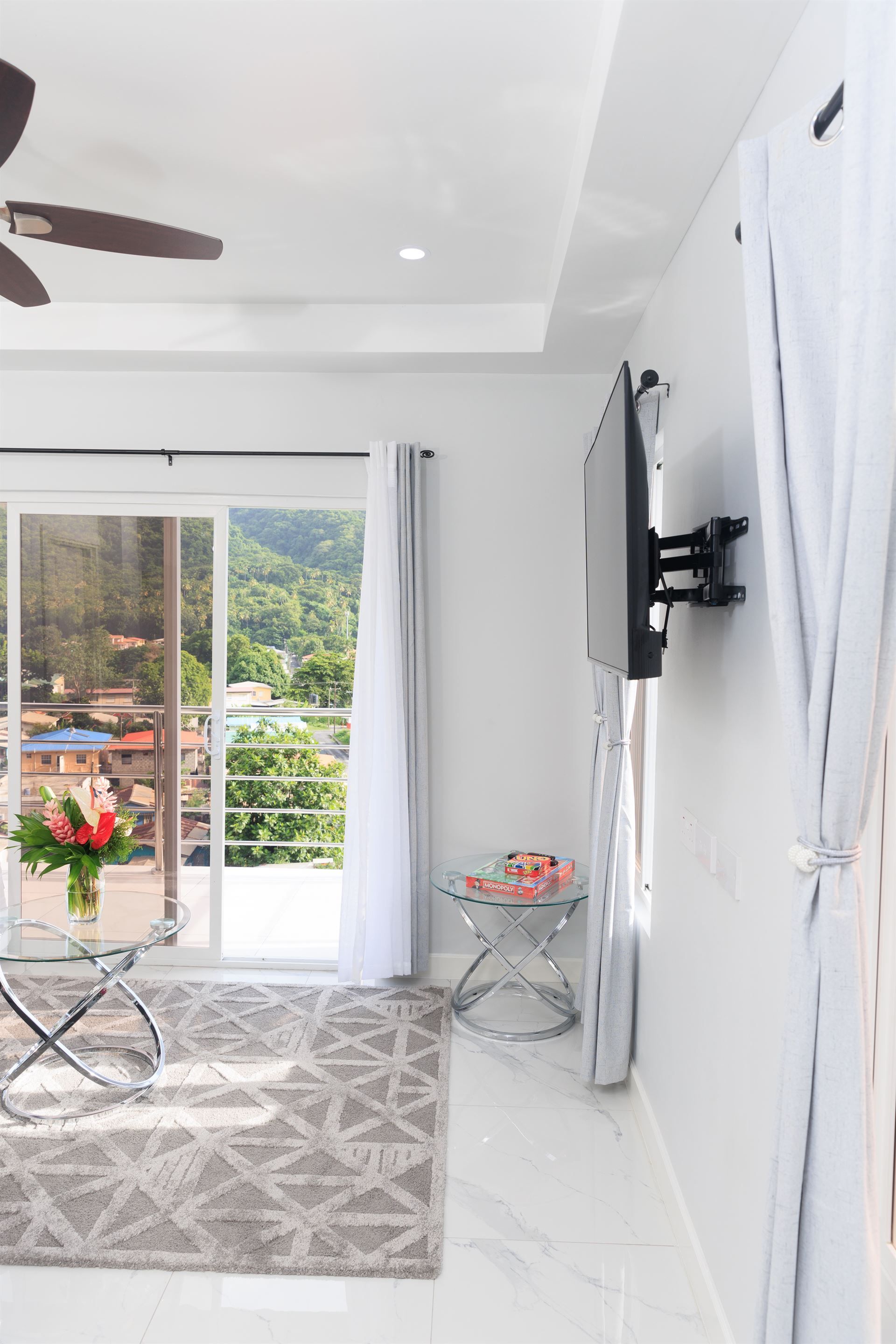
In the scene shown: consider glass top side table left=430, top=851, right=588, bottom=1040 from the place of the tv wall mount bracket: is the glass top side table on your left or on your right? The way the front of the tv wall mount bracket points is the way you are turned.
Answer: on your right

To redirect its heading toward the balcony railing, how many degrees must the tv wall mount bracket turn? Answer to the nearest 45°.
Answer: approximately 45° to its right

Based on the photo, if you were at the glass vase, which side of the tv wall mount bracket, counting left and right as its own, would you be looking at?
front

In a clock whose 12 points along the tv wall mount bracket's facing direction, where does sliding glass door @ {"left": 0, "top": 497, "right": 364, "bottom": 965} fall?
The sliding glass door is roughly at 1 o'clock from the tv wall mount bracket.

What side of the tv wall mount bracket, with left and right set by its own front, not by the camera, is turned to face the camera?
left

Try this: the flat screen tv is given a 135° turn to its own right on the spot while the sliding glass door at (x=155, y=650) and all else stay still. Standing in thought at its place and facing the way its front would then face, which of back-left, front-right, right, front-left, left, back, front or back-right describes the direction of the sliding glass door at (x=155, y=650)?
left

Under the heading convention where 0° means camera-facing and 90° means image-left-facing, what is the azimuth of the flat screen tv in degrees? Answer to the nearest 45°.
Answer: approximately 90°

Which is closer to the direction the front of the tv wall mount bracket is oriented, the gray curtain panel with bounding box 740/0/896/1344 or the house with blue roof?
the house with blue roof

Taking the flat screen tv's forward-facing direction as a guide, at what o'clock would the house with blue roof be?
The house with blue roof is roughly at 1 o'clock from the flat screen tv.

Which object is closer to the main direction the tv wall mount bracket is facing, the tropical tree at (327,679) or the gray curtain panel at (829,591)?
the tropical tree

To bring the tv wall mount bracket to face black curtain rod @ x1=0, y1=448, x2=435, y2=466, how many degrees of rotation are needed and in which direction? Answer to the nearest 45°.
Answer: approximately 45° to its right

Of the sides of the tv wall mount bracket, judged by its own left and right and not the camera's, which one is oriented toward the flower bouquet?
front

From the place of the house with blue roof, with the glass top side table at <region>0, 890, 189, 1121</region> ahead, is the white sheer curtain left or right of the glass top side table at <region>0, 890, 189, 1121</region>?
left
